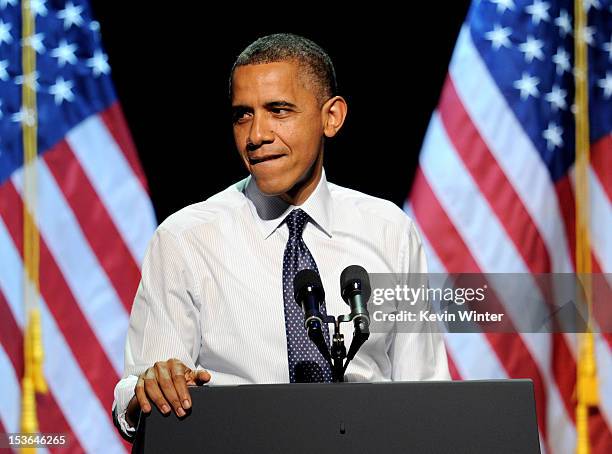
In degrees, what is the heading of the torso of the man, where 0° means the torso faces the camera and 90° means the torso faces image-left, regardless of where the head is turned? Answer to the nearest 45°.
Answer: approximately 0°

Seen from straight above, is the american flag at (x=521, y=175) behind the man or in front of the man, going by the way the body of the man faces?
behind

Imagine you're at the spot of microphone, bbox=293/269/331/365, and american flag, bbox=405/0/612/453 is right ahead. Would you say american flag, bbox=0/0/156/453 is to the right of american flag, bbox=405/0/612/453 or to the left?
left

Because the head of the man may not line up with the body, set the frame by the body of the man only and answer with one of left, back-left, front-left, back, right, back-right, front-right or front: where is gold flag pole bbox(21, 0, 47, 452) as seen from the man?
back-right

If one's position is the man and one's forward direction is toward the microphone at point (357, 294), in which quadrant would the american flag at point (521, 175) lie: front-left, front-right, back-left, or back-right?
back-left

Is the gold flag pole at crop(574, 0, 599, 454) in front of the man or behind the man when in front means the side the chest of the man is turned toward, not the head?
behind

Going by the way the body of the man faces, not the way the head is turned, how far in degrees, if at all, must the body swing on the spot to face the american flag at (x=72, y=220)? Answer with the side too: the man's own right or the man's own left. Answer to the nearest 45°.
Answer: approximately 135° to the man's own right

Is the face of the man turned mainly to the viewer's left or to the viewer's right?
to the viewer's left
